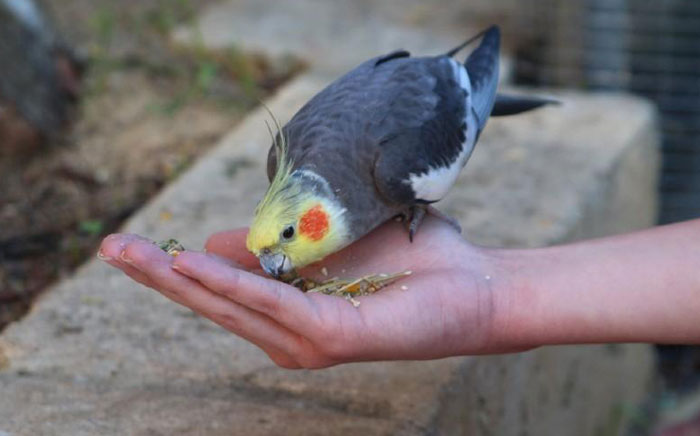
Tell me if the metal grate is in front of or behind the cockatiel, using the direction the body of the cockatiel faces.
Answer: behind

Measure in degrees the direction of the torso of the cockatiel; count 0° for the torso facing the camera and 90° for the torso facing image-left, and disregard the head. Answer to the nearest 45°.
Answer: approximately 45°
